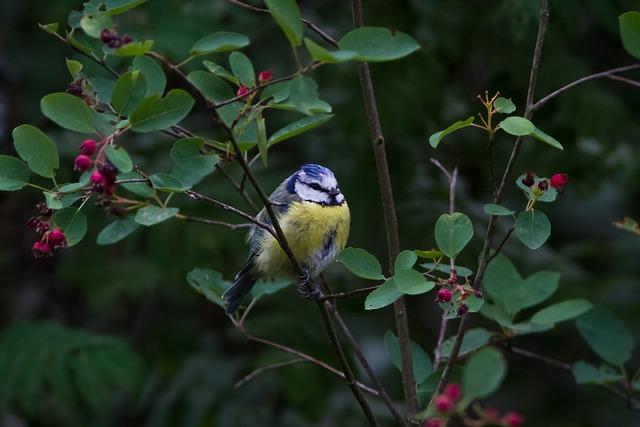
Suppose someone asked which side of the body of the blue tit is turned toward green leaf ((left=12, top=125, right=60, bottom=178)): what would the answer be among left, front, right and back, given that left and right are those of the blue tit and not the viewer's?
right

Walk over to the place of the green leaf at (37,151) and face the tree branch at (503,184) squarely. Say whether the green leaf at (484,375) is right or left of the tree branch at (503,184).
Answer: right

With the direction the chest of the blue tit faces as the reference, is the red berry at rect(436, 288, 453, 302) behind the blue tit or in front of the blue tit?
in front

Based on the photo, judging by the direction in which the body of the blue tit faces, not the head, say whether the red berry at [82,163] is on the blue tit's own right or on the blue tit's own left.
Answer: on the blue tit's own right

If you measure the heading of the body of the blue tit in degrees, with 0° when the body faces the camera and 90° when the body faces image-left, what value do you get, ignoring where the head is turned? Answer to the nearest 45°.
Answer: approximately 315°

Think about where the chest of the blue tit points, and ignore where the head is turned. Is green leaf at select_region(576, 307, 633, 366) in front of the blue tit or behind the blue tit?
in front
